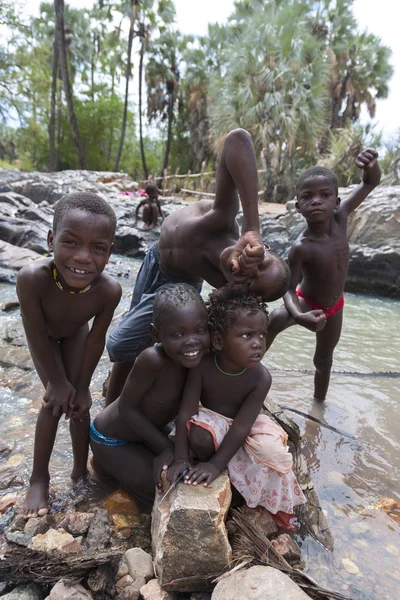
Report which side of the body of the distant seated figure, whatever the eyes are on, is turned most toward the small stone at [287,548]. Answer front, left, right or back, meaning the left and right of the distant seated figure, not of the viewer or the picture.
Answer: front

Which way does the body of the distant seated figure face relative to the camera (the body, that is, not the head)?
toward the camera

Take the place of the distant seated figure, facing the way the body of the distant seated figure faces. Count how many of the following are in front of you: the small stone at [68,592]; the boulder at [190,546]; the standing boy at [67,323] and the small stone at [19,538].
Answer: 4

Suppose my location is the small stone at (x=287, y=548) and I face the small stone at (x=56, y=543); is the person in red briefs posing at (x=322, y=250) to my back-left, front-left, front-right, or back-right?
back-right

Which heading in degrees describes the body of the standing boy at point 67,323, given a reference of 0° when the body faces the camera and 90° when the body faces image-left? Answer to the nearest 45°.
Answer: approximately 0°

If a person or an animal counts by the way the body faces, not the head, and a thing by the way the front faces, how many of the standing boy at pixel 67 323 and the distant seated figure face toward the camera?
2

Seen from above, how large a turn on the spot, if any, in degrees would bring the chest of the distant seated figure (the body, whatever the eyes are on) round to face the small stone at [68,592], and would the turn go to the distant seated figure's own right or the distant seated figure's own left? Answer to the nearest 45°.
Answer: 0° — they already face it

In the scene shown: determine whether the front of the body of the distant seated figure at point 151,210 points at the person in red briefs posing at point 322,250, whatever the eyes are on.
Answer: yes

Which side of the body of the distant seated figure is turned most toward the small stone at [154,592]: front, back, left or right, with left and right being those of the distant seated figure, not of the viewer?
front

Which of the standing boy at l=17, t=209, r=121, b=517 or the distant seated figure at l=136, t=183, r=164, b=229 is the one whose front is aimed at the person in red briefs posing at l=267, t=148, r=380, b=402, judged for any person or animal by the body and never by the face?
the distant seated figure

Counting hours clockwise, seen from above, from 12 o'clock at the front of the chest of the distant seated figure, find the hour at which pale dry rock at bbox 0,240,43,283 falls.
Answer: The pale dry rock is roughly at 1 o'clock from the distant seated figure.
